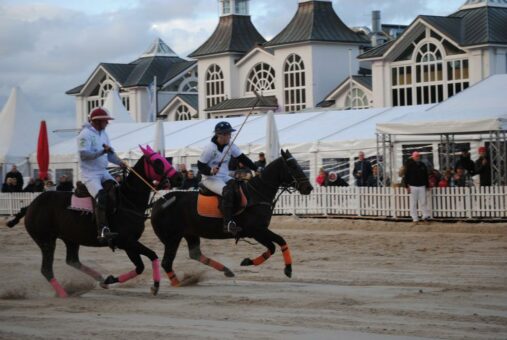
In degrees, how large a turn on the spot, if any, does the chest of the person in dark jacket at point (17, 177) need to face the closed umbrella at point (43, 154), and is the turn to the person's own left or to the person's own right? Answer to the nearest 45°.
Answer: approximately 45° to the person's own left

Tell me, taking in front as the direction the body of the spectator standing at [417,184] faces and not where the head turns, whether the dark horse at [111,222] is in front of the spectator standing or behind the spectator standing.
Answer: in front

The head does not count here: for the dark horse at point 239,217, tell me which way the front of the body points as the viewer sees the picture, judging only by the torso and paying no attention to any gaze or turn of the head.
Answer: to the viewer's right

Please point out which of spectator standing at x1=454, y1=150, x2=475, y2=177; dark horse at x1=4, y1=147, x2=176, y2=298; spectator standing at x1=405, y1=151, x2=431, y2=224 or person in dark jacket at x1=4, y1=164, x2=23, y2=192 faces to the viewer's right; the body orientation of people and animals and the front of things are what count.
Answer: the dark horse

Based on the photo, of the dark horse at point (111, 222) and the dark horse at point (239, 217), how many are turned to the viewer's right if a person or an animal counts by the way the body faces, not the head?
2

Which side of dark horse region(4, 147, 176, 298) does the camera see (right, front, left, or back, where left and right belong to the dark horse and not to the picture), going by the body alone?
right

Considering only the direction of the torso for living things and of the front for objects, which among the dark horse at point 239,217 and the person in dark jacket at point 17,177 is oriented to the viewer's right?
the dark horse

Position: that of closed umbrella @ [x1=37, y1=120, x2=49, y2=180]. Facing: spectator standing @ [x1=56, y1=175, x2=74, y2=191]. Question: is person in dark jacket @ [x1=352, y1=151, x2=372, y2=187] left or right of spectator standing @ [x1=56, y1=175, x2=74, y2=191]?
left

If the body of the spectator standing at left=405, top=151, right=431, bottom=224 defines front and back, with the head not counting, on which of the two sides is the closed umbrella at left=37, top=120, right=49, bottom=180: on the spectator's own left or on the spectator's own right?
on the spectator's own right

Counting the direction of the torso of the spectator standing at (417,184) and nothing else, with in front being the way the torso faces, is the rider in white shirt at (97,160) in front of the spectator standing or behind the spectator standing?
in front

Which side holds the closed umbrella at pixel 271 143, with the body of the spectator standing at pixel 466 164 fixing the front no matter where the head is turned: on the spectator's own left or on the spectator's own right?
on the spectator's own right

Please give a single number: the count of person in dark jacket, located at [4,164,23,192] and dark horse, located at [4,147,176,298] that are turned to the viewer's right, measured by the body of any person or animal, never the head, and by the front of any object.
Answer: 1
